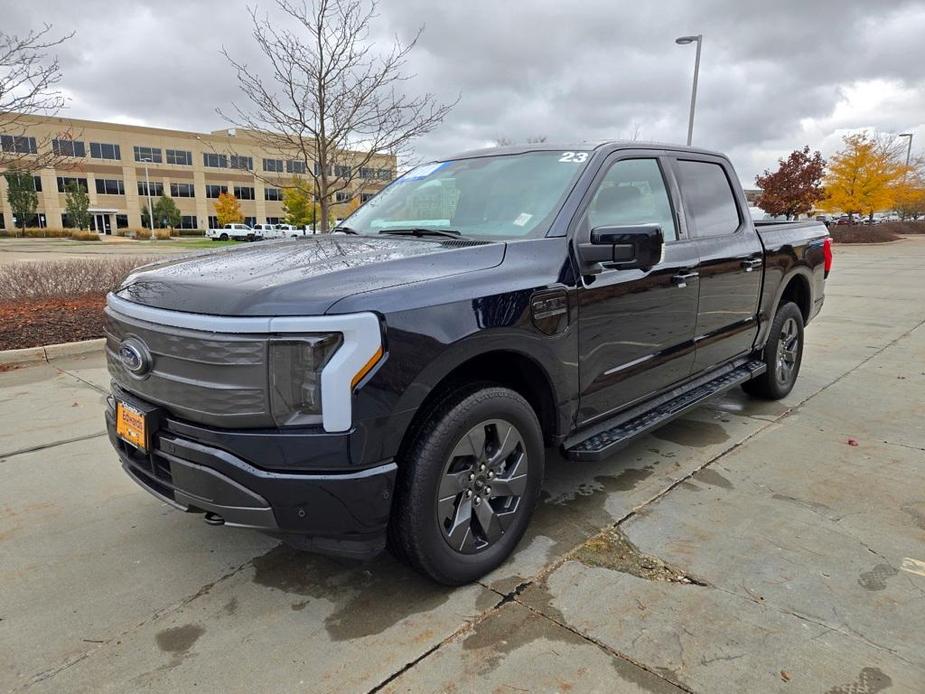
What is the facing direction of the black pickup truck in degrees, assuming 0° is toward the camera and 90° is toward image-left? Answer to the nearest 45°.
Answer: approximately 45°

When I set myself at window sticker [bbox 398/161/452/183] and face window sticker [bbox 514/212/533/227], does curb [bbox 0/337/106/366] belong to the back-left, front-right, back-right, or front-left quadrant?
back-right

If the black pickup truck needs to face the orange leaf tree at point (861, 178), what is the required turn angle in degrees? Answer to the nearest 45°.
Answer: approximately 180°

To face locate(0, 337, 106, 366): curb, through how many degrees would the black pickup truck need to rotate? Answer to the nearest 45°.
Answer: approximately 90° to its right
